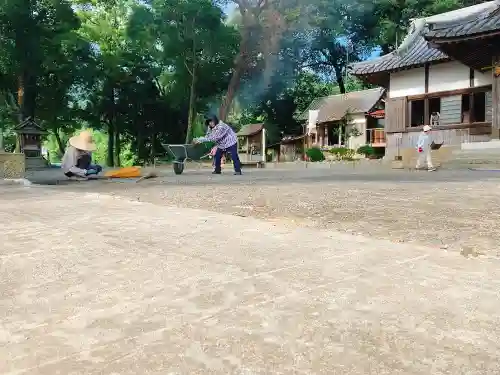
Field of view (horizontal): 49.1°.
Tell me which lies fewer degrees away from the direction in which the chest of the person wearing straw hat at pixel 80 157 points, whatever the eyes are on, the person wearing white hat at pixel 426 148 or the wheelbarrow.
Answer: the person wearing white hat

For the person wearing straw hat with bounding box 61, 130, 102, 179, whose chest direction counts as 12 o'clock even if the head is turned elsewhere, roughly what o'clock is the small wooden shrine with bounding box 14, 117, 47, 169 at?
The small wooden shrine is roughly at 7 o'clock from the person wearing straw hat.

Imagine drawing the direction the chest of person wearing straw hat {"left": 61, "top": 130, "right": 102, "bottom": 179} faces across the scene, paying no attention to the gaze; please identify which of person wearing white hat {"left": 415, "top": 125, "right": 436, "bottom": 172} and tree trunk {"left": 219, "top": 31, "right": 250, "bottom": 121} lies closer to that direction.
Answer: the person wearing white hat

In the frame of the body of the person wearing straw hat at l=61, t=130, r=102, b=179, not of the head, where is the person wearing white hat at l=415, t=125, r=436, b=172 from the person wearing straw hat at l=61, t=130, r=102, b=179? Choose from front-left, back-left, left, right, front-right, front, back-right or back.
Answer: front-left

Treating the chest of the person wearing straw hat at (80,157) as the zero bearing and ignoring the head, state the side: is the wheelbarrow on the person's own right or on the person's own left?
on the person's own left

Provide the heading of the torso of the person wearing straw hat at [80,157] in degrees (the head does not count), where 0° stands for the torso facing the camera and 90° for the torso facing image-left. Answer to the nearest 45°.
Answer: approximately 315°

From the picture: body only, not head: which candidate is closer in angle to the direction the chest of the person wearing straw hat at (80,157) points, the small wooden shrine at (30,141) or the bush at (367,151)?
the bush

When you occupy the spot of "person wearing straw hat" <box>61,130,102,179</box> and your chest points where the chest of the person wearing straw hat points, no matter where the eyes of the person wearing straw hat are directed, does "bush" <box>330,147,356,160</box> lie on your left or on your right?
on your left
